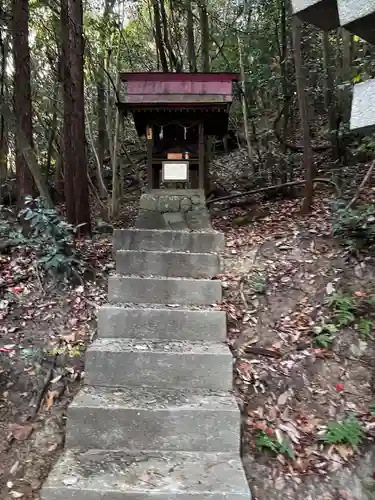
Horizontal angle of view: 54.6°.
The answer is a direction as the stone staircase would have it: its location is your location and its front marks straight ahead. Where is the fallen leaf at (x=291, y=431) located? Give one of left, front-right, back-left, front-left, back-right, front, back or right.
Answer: left

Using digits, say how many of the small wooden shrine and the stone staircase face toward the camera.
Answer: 2

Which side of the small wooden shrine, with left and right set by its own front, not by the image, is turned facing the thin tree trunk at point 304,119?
left

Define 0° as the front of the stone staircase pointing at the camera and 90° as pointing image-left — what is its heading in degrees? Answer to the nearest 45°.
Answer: approximately 0°

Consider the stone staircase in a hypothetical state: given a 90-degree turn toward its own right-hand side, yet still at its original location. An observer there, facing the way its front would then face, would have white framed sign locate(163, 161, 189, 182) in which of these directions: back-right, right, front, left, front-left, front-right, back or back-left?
right

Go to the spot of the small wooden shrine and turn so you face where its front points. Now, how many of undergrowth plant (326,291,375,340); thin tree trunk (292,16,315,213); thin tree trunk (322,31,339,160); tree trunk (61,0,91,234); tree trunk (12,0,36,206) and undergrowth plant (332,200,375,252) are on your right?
2

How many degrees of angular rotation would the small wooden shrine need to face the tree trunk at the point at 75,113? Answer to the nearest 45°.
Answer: approximately 90° to its right

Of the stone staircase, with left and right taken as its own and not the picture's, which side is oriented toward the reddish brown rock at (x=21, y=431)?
right

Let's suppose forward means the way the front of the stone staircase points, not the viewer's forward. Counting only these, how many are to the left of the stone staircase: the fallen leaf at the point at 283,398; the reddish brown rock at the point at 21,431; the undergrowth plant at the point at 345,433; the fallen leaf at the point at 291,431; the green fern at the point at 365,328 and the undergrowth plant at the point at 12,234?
4

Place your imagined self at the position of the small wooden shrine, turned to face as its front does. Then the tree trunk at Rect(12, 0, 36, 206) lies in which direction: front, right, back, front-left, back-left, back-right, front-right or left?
right

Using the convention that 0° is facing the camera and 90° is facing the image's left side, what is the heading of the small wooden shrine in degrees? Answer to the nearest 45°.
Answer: approximately 0°

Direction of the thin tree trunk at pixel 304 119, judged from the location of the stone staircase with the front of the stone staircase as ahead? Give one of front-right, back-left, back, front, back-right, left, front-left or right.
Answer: back-left
